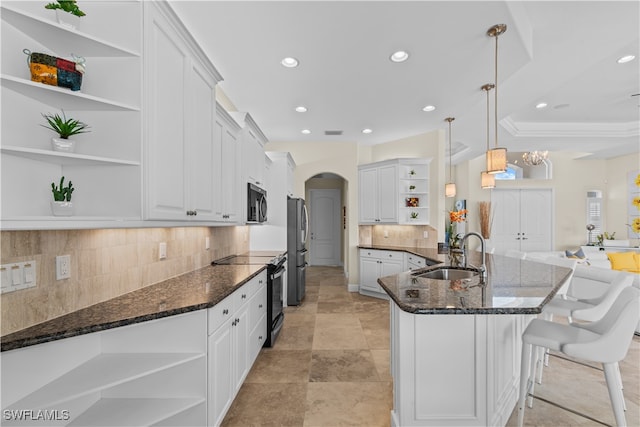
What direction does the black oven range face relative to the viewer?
to the viewer's right

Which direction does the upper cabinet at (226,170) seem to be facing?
to the viewer's right

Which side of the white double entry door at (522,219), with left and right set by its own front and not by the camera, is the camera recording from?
front

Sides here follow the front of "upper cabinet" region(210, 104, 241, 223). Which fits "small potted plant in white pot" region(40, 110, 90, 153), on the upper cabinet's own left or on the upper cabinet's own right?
on the upper cabinet's own right

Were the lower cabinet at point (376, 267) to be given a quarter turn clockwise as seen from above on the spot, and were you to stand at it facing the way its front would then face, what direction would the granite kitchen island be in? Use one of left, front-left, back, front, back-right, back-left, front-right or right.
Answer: left

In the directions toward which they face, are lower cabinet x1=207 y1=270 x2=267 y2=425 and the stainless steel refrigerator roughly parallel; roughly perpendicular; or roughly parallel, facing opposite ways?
roughly parallel

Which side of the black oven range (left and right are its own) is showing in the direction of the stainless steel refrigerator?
left

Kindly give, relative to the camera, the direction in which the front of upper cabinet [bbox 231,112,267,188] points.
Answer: facing to the right of the viewer

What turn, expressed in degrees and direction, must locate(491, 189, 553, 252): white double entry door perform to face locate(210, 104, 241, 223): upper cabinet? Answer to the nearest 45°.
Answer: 0° — it already faces it

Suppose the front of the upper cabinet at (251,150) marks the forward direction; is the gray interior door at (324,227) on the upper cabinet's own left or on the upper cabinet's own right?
on the upper cabinet's own left

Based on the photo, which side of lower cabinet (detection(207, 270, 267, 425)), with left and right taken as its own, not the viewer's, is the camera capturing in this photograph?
right

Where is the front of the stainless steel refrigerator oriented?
to the viewer's right

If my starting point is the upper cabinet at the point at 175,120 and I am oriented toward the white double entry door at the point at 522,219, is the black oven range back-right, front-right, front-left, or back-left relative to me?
front-left
